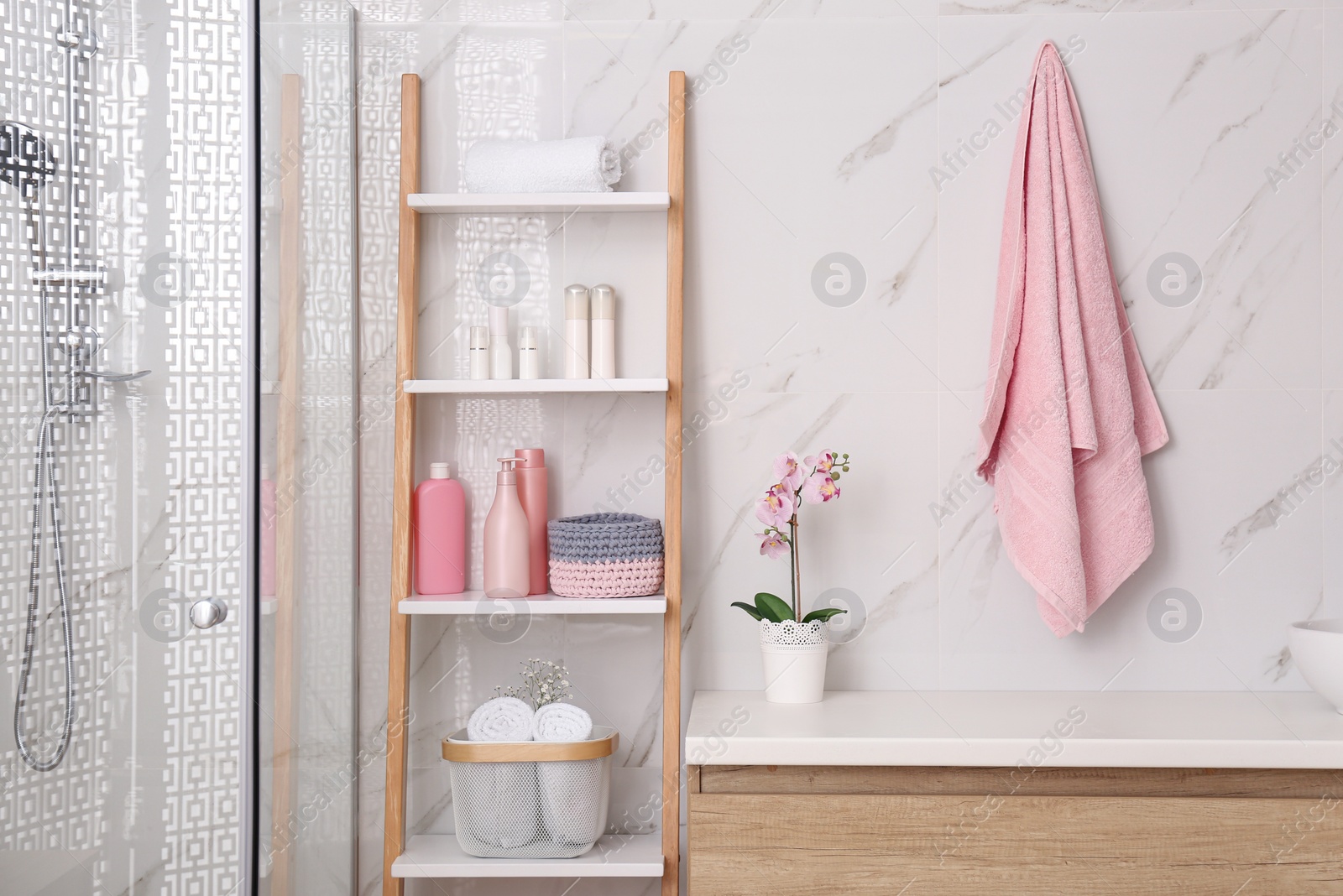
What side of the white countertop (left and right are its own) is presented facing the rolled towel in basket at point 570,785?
right

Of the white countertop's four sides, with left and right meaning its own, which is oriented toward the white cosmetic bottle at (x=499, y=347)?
right

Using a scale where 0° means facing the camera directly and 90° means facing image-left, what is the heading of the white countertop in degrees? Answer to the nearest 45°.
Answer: approximately 0°

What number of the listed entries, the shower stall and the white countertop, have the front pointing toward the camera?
2

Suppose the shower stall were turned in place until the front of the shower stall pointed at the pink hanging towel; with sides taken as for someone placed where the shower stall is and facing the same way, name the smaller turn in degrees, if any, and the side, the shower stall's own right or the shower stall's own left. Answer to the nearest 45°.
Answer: approximately 90° to the shower stall's own left

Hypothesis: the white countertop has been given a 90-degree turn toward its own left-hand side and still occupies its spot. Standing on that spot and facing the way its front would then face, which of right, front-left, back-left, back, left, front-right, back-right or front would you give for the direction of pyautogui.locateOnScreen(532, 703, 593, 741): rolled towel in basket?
back

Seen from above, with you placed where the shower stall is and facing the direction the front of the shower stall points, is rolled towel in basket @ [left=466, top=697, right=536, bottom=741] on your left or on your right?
on your left

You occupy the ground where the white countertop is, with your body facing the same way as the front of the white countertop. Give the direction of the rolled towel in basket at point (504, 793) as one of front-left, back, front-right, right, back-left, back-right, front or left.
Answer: right

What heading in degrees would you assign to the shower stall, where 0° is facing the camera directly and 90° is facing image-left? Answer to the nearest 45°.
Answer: approximately 0°

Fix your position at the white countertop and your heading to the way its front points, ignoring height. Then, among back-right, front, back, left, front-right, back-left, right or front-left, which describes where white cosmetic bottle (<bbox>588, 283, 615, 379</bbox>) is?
right

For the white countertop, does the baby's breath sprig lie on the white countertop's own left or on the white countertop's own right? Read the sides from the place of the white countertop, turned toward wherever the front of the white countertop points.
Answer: on the white countertop's own right
